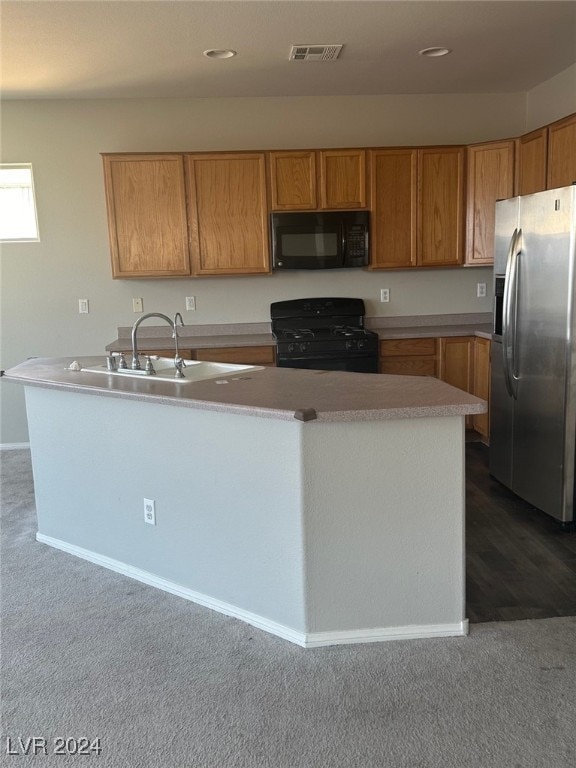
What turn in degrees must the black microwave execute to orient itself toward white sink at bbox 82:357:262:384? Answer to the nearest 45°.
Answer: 0° — it already faces it

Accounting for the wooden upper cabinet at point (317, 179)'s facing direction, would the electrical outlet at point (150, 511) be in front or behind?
in front

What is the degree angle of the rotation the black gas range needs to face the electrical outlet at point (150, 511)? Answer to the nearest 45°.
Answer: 0° — it already faces it

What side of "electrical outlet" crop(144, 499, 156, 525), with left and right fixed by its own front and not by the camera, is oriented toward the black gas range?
back

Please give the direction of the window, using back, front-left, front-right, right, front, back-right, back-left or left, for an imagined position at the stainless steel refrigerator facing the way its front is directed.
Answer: front-right

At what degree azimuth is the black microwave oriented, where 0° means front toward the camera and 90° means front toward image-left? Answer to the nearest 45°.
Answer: approximately 0°

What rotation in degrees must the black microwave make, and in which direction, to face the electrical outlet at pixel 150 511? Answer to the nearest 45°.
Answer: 0° — it already faces it

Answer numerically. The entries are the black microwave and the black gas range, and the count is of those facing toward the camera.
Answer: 2

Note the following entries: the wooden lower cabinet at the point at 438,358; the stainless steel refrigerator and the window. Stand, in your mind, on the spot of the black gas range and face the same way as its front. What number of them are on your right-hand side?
1
